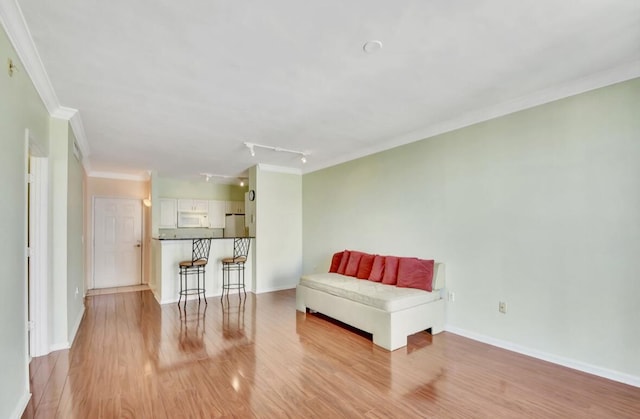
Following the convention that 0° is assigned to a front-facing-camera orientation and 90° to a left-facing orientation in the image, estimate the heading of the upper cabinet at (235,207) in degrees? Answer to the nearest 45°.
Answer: approximately 0°

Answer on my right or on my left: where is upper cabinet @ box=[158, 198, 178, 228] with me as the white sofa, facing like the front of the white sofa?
on my right

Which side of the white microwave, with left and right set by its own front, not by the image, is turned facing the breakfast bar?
front

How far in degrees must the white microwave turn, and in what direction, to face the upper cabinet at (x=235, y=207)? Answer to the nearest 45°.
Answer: approximately 90° to its left

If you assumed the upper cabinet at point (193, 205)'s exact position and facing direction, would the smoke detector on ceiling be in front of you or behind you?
in front

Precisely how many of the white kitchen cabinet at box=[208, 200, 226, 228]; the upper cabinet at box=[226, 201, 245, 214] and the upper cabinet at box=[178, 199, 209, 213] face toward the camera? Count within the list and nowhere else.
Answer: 3

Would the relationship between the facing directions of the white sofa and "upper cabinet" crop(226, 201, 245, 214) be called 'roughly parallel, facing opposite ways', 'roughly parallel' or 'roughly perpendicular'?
roughly perpendicular

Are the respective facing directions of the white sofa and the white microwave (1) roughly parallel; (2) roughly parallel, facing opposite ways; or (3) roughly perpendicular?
roughly perpendicular

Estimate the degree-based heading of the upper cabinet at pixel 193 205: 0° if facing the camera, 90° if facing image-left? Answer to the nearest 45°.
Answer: approximately 0°

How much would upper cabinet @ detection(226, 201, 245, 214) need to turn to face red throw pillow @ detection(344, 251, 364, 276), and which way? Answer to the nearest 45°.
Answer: approximately 45° to its left

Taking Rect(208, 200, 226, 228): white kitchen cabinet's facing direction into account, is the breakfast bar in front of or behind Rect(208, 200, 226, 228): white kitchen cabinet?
in front

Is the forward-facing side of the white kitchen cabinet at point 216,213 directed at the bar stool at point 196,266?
yes

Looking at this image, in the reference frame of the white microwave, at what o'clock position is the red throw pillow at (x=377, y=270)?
The red throw pillow is roughly at 11 o'clock from the white microwave.

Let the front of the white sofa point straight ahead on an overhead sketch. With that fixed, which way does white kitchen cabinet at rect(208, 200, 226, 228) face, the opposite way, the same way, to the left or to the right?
to the left

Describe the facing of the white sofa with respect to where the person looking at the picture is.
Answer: facing the viewer and to the left of the viewer

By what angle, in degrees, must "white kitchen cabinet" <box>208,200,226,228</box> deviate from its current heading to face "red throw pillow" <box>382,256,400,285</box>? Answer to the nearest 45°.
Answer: approximately 45° to its left
